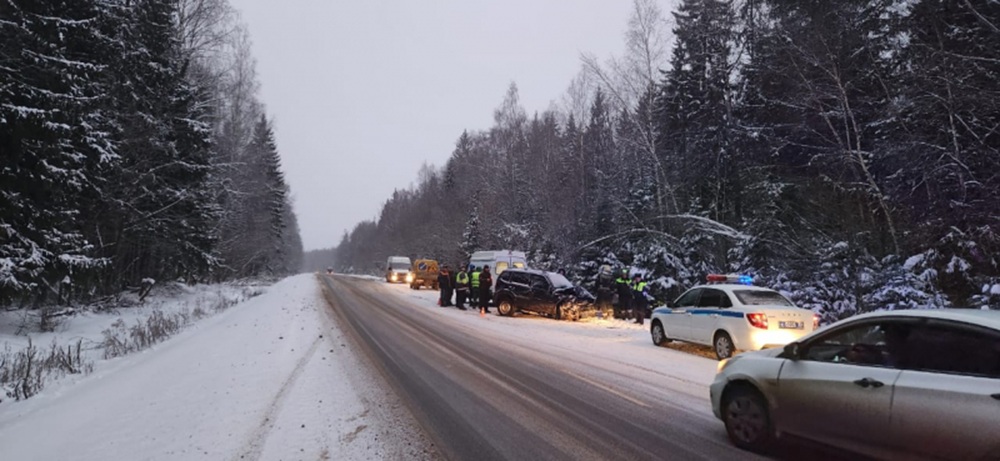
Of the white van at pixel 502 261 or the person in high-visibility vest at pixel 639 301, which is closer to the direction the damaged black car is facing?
the person in high-visibility vest

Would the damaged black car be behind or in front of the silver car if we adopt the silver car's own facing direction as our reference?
in front

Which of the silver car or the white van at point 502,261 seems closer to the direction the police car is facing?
the white van

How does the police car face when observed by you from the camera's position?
facing away from the viewer and to the left of the viewer

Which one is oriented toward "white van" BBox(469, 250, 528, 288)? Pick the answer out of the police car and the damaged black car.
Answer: the police car

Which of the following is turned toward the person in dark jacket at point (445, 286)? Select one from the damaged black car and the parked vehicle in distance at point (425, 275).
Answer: the parked vehicle in distance

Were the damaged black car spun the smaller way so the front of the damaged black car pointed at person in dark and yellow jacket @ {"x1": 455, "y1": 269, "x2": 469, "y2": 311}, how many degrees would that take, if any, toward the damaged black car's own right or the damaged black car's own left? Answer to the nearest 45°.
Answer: approximately 180°

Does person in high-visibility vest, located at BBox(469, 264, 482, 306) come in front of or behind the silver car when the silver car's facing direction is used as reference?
in front

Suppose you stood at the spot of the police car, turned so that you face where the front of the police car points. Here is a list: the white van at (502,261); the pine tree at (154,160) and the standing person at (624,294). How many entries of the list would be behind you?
0

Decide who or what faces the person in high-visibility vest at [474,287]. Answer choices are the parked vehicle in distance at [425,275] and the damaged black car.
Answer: the parked vehicle in distance

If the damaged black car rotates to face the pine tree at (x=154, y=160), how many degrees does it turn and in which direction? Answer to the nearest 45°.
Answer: approximately 135° to its right

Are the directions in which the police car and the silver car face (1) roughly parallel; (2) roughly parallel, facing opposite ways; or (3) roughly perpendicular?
roughly parallel

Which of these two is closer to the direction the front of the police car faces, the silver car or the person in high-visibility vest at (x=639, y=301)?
the person in high-visibility vest

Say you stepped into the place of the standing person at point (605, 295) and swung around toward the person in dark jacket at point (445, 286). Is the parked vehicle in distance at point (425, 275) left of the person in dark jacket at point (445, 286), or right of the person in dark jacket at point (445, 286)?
right
